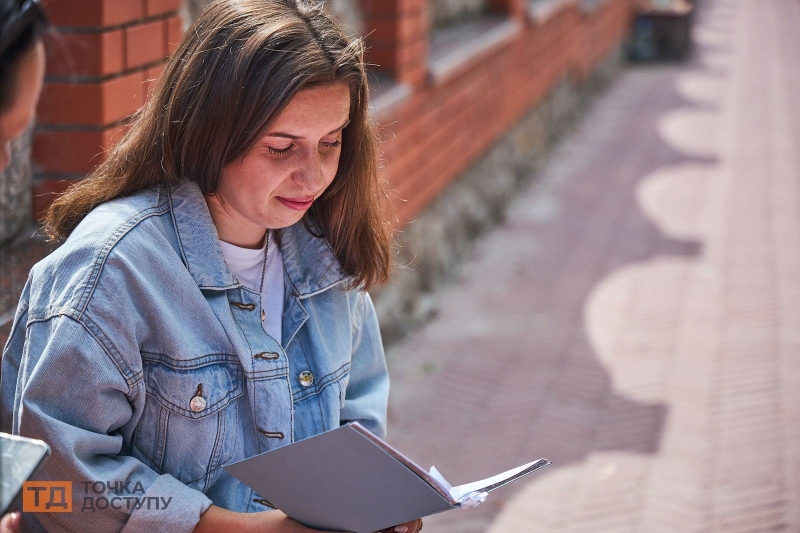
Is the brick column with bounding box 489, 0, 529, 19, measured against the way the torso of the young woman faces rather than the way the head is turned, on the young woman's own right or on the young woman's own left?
on the young woman's own left

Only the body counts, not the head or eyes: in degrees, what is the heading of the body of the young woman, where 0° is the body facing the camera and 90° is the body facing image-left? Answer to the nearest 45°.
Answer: approximately 315°

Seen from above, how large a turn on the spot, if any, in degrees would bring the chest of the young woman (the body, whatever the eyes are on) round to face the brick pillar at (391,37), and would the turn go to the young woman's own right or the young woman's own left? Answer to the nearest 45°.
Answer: approximately 135° to the young woman's own left
